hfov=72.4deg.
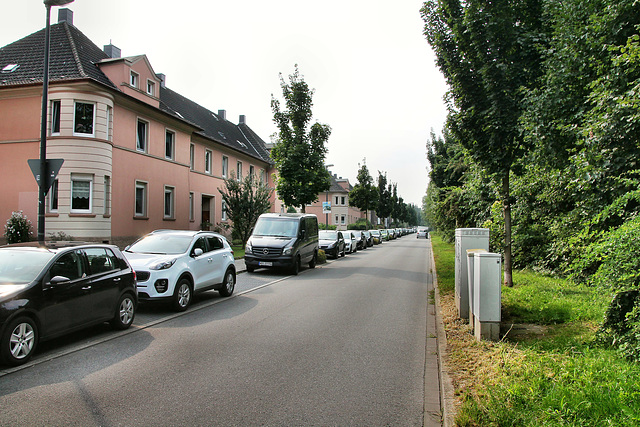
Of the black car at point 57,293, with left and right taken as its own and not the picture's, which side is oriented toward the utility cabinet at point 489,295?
left

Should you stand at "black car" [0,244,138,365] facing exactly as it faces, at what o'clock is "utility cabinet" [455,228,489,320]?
The utility cabinet is roughly at 8 o'clock from the black car.

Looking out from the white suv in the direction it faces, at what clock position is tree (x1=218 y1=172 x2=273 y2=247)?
The tree is roughly at 5 o'clock from the white suv.

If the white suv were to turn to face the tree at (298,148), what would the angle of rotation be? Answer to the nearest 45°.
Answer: approximately 180°

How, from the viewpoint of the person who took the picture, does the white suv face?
facing the viewer and to the left of the viewer

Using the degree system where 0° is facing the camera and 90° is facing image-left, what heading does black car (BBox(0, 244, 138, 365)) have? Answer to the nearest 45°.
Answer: approximately 45°

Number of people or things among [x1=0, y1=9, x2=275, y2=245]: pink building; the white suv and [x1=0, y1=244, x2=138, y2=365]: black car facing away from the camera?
0

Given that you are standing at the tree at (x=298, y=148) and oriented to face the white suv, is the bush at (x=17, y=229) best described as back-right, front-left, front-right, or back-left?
front-right

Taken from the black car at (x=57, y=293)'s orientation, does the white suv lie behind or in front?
behind

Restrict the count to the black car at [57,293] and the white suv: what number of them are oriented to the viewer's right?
0

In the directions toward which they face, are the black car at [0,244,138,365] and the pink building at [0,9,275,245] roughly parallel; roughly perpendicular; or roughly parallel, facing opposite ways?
roughly perpendicular

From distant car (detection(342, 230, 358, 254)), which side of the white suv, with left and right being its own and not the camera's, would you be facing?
back

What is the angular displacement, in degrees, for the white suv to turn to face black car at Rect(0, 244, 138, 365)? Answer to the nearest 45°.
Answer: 0° — it already faces it

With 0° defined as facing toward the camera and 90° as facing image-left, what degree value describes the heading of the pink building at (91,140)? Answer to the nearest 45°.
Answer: approximately 315°

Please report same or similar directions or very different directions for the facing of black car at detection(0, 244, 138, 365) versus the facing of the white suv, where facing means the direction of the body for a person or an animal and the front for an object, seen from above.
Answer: same or similar directions

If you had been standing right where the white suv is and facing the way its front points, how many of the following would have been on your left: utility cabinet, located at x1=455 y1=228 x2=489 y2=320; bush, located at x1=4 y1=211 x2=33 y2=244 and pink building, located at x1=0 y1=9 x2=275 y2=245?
1

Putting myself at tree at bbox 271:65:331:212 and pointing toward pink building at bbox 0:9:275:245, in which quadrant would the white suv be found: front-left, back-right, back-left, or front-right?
front-left

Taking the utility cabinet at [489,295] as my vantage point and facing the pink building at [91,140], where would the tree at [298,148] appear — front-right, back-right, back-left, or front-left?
front-right

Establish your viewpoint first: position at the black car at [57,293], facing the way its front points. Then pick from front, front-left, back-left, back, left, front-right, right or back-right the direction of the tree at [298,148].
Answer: back
